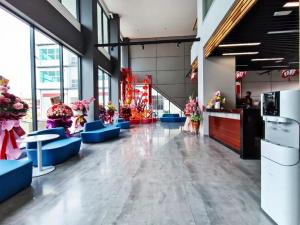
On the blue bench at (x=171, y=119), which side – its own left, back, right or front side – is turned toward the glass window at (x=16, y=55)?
front

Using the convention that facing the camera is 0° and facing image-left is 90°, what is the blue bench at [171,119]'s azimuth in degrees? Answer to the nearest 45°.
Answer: approximately 0°

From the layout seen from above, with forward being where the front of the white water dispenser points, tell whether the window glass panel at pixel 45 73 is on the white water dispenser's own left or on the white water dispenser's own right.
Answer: on the white water dispenser's own right

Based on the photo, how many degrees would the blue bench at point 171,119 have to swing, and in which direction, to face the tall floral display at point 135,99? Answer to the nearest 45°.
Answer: approximately 45° to its right

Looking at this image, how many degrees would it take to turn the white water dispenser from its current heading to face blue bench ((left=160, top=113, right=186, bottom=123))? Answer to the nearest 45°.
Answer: approximately 90° to its right

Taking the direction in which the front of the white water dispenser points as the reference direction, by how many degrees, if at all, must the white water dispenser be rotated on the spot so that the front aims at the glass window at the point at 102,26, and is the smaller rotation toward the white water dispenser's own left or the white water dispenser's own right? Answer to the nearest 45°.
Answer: approximately 90° to the white water dispenser's own right

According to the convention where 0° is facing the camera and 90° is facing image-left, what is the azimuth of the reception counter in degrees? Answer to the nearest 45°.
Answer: approximately 45°

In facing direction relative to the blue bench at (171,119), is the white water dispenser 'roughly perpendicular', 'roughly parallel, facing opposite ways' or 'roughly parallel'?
roughly perpendicular

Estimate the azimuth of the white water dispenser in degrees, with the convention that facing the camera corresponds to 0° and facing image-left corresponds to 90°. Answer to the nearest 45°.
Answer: approximately 45°

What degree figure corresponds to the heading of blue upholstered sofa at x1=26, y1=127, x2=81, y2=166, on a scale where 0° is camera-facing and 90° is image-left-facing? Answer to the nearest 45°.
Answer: approximately 315°

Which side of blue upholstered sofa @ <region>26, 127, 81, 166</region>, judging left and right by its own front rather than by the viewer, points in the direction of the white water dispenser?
front

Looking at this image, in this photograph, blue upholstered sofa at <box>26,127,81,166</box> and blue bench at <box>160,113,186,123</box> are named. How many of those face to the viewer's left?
0

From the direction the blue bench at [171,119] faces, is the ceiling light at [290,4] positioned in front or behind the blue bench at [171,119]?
in front
